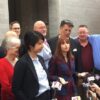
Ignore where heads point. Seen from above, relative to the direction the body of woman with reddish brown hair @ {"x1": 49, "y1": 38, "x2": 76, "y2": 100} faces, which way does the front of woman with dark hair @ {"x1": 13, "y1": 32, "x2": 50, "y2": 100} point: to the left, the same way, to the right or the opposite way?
the same way

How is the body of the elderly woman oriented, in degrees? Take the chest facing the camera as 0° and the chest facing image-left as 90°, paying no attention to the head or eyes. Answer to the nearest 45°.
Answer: approximately 315°

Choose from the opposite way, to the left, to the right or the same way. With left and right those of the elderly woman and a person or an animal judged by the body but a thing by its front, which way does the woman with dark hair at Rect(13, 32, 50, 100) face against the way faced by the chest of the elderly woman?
the same way

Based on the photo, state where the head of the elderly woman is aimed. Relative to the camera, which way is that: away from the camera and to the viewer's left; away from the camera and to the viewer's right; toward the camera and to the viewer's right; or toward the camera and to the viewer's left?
toward the camera and to the viewer's right

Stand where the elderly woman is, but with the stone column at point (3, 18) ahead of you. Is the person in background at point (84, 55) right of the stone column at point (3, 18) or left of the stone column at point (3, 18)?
right

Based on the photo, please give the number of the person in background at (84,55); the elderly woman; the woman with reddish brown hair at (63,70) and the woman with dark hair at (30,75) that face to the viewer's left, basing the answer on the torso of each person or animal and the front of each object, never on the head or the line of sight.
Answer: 0

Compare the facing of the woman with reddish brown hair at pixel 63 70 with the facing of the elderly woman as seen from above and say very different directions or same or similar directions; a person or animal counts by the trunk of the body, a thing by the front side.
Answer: same or similar directions

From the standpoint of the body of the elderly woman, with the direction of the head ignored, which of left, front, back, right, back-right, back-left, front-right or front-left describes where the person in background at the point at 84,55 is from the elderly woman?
left

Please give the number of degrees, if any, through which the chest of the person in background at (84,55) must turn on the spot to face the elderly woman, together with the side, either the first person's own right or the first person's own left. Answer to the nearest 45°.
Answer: approximately 45° to the first person's own right

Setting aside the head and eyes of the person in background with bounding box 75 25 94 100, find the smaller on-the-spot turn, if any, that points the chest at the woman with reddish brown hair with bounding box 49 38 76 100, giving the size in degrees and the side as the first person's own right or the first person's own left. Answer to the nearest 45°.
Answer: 0° — they already face them

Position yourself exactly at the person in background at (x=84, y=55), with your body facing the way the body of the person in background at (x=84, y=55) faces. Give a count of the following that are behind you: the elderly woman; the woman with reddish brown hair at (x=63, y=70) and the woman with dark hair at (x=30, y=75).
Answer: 0

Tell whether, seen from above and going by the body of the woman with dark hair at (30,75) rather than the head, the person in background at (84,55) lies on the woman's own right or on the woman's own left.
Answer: on the woman's own left

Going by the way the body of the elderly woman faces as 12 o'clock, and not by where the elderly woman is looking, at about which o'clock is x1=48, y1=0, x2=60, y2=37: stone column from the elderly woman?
The stone column is roughly at 8 o'clock from the elderly woman.

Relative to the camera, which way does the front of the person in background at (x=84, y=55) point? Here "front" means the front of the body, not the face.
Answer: toward the camera
